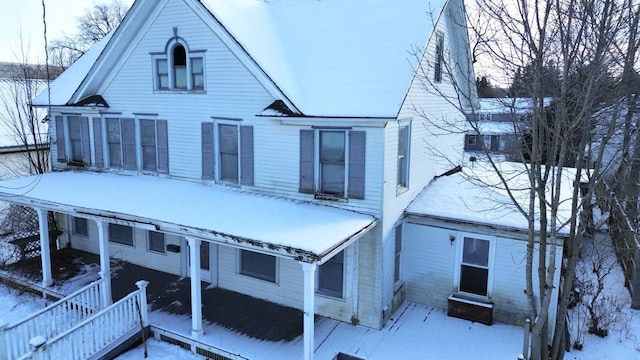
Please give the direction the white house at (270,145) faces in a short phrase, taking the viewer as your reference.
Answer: facing the viewer and to the left of the viewer
